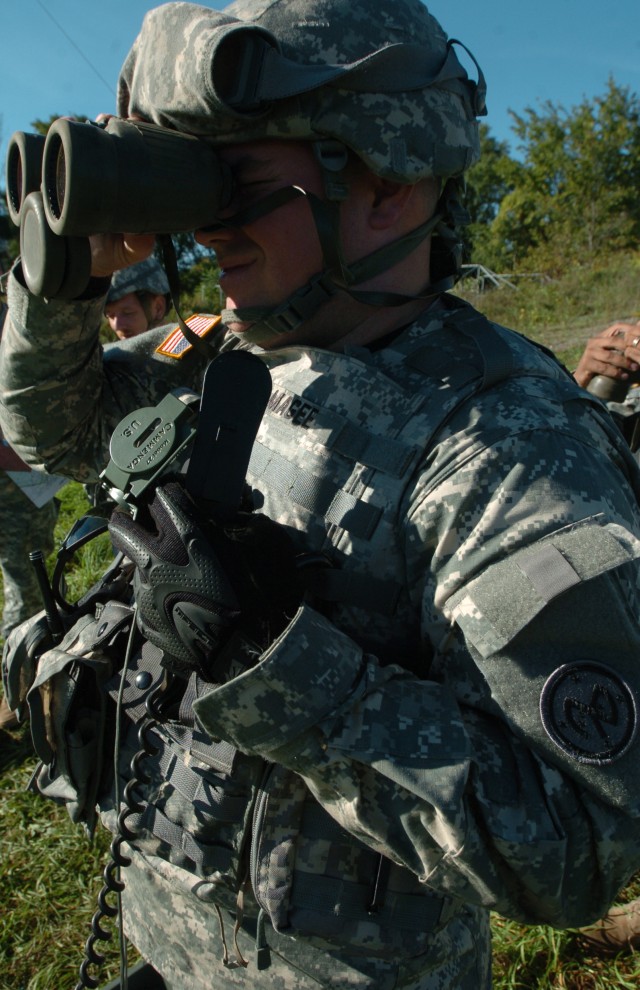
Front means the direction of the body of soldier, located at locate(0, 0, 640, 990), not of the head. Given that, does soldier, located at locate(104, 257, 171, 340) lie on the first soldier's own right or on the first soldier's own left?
on the first soldier's own right

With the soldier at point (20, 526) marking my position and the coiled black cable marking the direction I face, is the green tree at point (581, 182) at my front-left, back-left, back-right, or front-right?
back-left

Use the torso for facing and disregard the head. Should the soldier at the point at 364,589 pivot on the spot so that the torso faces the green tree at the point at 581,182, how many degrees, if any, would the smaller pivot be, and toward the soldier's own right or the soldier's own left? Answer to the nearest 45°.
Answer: approximately 135° to the soldier's own right

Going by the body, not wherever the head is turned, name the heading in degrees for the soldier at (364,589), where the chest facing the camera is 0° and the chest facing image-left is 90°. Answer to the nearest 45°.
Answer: approximately 45°

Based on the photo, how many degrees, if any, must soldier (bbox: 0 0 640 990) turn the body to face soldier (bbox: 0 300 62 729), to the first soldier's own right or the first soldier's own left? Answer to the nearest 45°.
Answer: approximately 90° to the first soldier's own right

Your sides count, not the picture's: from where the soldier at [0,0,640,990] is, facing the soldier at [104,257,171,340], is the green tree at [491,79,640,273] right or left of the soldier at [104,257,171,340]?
right
